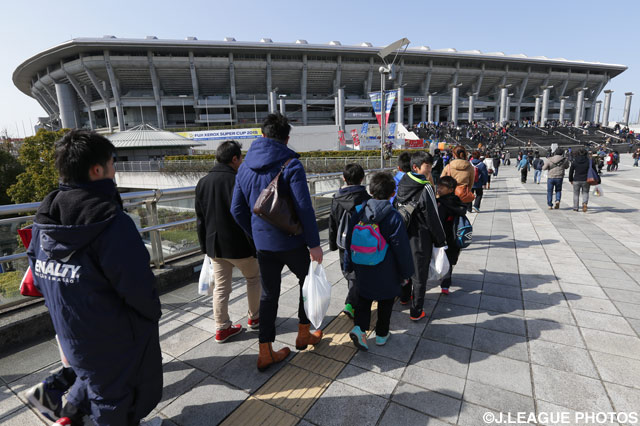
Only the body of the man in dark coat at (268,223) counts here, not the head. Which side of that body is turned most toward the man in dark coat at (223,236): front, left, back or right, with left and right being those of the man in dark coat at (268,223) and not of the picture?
left

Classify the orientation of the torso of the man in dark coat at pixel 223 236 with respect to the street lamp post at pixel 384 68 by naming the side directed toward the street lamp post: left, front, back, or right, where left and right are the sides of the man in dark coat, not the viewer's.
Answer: front

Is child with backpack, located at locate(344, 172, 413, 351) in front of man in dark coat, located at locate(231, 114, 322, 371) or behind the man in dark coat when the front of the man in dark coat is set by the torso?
in front

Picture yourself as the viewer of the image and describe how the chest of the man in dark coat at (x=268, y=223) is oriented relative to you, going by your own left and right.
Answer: facing away from the viewer and to the right of the viewer

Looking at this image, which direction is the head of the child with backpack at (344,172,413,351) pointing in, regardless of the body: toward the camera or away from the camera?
away from the camera

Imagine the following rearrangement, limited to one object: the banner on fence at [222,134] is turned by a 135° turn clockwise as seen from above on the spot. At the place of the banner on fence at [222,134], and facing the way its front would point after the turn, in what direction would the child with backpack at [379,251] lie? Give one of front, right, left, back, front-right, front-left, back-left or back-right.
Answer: back-left

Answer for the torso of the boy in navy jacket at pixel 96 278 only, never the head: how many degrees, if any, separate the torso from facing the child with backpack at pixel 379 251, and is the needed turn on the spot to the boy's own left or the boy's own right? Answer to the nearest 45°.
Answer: approximately 45° to the boy's own right

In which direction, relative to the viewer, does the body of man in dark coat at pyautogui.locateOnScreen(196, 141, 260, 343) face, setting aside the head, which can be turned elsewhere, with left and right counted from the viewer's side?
facing away from the viewer and to the right of the viewer

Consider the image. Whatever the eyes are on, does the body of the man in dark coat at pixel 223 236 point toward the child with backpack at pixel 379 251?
no

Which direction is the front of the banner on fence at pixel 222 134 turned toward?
toward the camera

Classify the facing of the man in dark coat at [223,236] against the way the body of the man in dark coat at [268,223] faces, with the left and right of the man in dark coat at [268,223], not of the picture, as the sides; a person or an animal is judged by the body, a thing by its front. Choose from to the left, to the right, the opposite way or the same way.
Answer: the same way

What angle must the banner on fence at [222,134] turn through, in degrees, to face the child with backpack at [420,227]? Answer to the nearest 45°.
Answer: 0° — it already faces them

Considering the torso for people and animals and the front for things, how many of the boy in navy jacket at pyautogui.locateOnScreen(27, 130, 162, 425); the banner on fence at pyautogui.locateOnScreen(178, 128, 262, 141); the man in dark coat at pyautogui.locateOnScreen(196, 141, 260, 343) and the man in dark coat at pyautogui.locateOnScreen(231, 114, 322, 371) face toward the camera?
1
